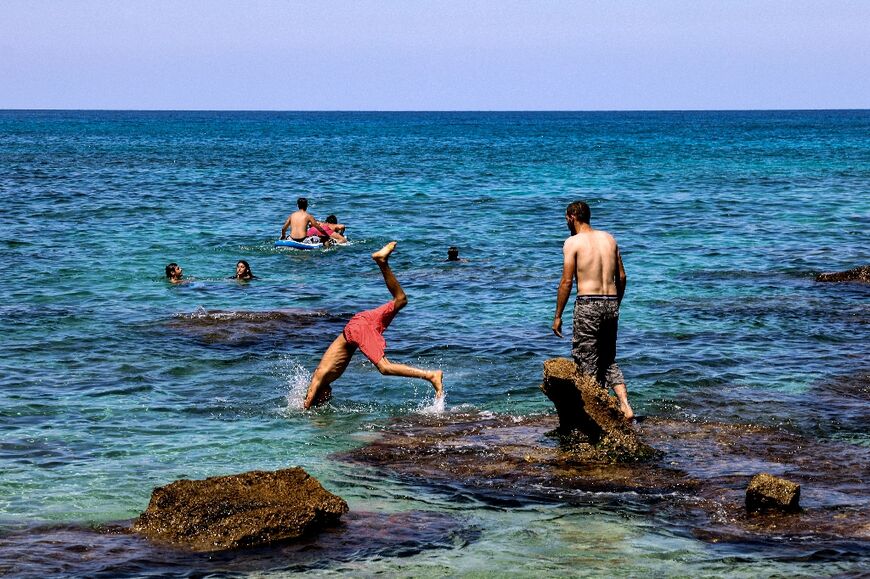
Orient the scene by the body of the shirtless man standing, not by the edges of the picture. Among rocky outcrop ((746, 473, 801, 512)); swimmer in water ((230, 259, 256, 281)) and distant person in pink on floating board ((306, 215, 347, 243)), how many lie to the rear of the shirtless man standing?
1

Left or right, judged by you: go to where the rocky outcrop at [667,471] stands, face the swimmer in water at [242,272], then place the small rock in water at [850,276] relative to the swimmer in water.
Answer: right

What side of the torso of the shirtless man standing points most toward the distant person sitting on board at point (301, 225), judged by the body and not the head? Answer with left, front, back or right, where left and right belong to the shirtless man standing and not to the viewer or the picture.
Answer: front

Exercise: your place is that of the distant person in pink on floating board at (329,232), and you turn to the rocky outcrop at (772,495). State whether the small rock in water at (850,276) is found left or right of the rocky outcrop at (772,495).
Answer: left

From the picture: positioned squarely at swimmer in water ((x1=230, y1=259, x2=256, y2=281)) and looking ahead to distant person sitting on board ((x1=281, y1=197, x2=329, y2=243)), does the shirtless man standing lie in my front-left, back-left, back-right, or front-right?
back-right

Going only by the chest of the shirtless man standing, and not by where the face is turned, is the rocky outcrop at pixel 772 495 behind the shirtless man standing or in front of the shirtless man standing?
behind

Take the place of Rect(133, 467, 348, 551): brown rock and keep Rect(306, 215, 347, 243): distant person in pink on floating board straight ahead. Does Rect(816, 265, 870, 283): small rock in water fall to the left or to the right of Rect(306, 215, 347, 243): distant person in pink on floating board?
right

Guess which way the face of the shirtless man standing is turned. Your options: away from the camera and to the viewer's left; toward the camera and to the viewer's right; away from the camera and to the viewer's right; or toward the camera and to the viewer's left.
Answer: away from the camera and to the viewer's left

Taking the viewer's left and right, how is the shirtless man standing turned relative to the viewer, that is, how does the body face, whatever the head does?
facing away from the viewer and to the left of the viewer

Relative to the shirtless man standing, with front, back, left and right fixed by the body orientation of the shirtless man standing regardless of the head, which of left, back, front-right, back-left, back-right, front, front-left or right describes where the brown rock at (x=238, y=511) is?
left

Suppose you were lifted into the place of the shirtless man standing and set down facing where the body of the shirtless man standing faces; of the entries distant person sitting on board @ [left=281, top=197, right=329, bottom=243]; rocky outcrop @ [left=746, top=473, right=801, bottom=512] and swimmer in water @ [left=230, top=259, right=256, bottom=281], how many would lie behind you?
1

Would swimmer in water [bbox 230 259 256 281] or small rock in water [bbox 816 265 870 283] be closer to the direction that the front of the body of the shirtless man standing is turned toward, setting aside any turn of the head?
the swimmer in water
